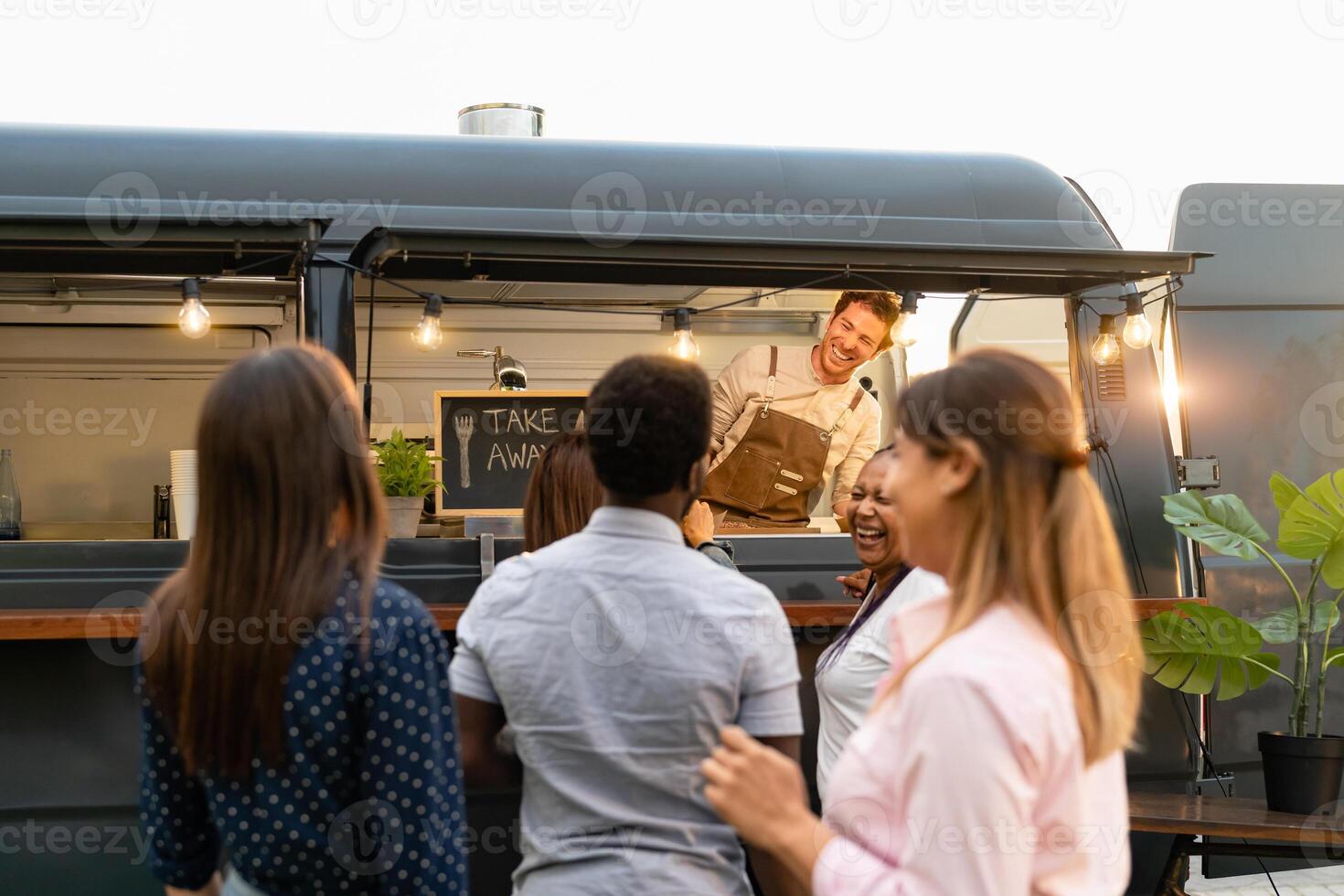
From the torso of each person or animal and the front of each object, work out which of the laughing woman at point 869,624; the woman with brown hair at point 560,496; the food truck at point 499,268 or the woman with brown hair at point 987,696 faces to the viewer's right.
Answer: the food truck

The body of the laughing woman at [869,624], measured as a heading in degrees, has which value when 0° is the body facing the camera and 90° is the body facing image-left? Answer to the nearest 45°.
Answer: approximately 45°

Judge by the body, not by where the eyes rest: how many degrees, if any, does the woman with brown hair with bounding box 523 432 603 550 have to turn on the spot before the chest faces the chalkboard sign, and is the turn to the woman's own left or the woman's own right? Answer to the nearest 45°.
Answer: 0° — they already face it

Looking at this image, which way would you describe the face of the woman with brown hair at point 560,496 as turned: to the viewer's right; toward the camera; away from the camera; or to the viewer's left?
away from the camera

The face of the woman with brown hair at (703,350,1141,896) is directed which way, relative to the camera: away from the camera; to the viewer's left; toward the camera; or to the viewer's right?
to the viewer's left

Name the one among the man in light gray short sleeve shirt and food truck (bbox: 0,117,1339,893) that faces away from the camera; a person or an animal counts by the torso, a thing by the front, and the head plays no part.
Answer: the man in light gray short sleeve shirt

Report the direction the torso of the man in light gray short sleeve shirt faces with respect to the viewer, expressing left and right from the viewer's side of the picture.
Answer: facing away from the viewer

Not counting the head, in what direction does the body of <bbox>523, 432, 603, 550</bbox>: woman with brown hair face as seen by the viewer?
away from the camera

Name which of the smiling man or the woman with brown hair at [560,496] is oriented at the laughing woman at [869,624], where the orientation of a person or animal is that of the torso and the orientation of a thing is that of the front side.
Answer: the smiling man

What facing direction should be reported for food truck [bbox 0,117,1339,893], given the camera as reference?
facing to the right of the viewer

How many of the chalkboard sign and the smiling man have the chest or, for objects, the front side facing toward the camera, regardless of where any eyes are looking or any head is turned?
2

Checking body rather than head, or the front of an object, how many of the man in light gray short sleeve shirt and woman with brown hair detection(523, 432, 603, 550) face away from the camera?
2

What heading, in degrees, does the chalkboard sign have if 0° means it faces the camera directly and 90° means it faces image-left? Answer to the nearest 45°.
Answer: approximately 0°

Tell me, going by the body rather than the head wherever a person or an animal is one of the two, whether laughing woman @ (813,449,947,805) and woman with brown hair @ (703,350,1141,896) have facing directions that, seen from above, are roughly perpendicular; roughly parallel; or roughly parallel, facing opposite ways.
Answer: roughly perpendicular
